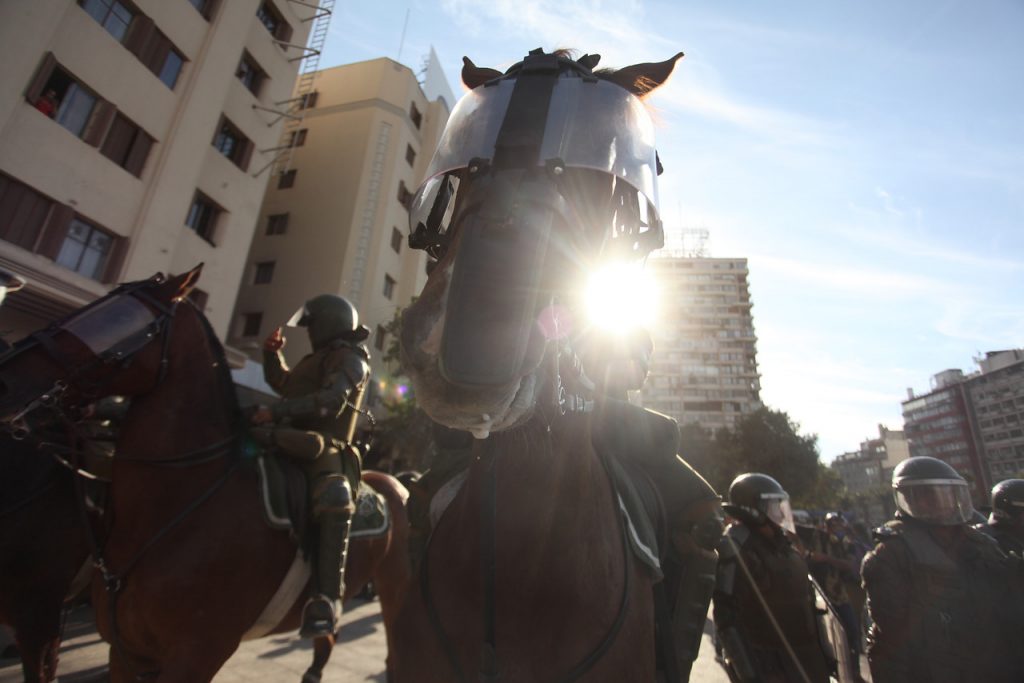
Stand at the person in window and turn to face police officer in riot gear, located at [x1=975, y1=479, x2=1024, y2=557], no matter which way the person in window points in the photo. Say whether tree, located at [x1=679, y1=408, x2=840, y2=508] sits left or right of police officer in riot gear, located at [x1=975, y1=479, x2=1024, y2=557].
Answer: left

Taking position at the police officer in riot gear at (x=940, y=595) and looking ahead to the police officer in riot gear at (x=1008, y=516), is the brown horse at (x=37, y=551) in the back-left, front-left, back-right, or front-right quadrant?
back-left

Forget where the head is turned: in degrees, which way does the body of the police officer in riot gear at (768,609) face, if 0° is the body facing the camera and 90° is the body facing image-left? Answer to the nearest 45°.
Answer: approximately 315°

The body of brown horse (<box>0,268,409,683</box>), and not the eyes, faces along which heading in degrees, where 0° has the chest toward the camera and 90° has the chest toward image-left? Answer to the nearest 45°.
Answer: approximately 45°

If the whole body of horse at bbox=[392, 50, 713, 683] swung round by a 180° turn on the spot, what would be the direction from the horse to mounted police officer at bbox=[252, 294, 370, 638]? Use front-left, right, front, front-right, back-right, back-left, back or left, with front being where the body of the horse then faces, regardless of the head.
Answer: front-left

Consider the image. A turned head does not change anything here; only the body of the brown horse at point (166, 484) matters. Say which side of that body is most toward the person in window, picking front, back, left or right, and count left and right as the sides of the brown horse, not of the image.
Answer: right

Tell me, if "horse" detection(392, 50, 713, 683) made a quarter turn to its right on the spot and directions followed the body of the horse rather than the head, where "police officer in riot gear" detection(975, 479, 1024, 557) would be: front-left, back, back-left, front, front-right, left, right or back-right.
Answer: back-right

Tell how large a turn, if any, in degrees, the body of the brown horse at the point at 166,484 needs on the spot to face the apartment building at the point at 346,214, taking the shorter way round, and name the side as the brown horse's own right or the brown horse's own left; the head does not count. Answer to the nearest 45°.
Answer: approximately 135° to the brown horse's own right

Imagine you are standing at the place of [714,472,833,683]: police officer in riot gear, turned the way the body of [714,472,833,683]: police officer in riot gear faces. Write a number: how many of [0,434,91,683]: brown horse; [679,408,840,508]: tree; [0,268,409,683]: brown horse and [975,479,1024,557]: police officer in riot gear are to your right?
2

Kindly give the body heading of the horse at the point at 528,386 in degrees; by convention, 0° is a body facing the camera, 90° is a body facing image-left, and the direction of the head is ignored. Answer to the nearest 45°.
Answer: approximately 0°
